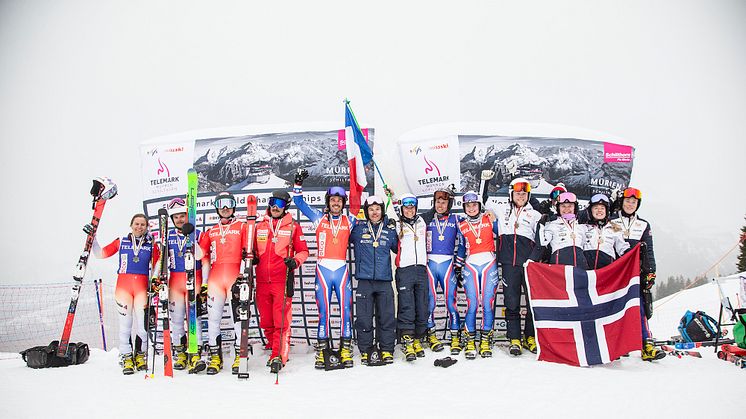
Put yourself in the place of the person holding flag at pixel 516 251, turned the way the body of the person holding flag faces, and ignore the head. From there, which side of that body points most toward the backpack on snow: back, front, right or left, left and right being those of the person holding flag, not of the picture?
left

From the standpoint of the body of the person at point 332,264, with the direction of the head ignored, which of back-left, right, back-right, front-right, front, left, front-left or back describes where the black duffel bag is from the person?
right

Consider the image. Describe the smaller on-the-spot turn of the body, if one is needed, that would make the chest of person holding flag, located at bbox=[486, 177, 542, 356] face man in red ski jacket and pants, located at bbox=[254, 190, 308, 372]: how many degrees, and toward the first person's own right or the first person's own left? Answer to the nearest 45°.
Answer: approximately 90° to the first person's own right

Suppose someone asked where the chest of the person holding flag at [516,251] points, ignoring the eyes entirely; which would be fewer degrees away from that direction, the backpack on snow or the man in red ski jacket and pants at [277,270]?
the man in red ski jacket and pants

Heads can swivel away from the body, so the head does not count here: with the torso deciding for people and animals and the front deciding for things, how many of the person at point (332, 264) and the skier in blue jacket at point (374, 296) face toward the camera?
2

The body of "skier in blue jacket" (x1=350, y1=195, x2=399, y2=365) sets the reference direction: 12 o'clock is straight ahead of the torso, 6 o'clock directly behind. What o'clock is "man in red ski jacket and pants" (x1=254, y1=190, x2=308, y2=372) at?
The man in red ski jacket and pants is roughly at 3 o'clock from the skier in blue jacket.

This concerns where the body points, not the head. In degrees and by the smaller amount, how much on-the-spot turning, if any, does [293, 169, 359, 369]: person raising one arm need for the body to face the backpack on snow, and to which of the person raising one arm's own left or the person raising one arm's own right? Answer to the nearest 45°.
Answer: approximately 90° to the person raising one arm's own left

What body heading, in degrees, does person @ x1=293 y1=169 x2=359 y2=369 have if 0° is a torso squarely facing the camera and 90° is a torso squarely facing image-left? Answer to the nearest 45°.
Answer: approximately 0°
